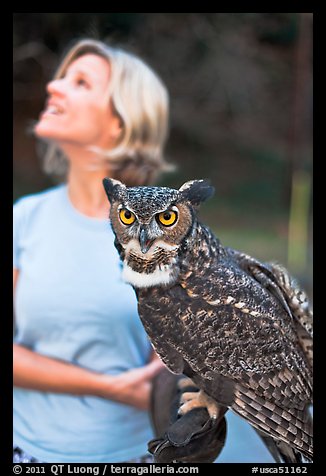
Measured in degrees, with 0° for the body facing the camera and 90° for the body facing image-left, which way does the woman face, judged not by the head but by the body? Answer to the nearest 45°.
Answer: approximately 0°
